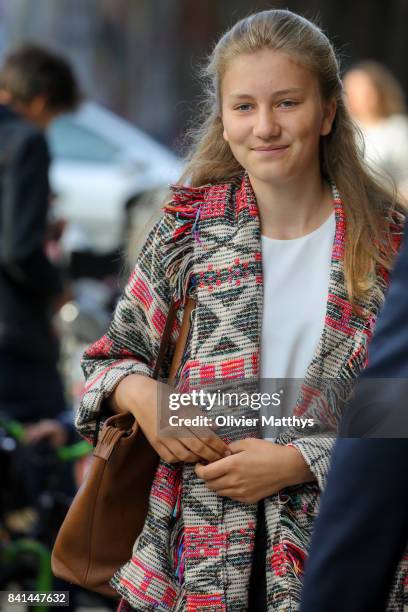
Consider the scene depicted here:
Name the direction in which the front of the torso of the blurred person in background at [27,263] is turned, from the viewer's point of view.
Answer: to the viewer's right

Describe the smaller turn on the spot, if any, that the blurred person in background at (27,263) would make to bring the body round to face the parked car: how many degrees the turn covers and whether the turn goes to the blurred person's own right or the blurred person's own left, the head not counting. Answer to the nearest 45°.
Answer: approximately 90° to the blurred person's own left
